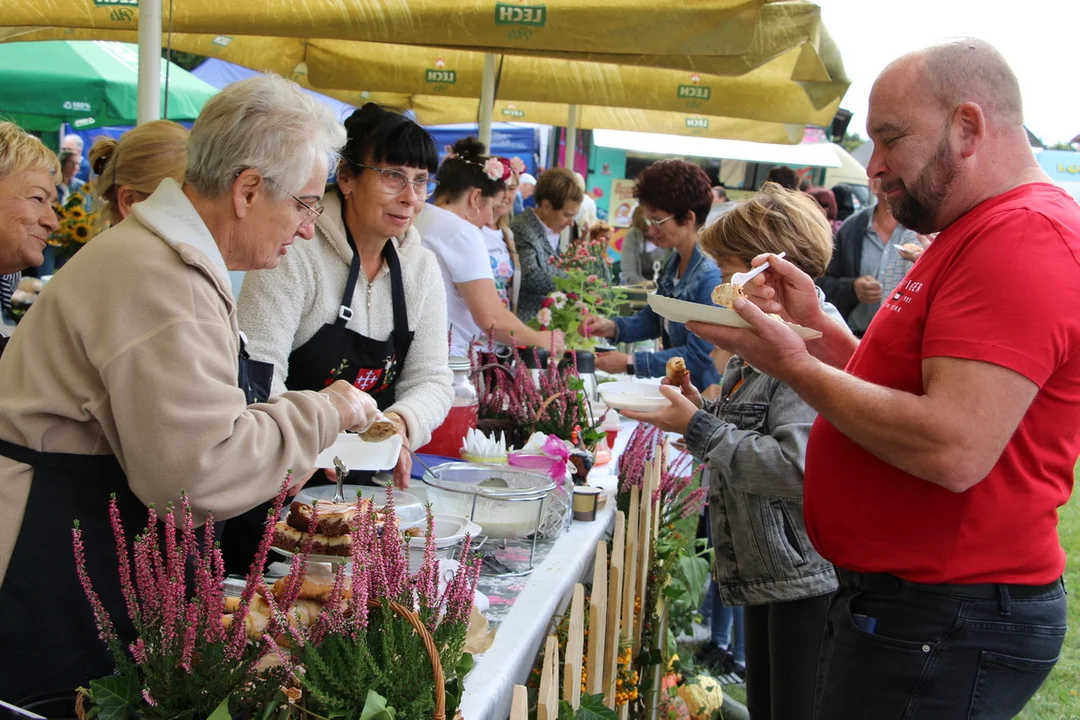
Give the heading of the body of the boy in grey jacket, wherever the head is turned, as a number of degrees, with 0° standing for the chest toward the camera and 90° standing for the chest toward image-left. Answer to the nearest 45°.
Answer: approximately 90°

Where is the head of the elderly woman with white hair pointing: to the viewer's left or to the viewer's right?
to the viewer's right

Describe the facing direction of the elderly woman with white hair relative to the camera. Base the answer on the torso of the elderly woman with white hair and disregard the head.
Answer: to the viewer's right

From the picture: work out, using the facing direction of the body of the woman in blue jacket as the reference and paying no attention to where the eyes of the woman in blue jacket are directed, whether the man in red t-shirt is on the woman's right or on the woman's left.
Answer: on the woman's left

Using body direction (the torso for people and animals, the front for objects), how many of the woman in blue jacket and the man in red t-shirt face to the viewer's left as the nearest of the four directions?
2

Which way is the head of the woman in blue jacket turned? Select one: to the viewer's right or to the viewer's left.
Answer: to the viewer's left

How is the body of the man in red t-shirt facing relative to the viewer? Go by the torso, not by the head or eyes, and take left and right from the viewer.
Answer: facing to the left of the viewer

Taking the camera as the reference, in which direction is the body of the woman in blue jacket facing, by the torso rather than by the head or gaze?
to the viewer's left
